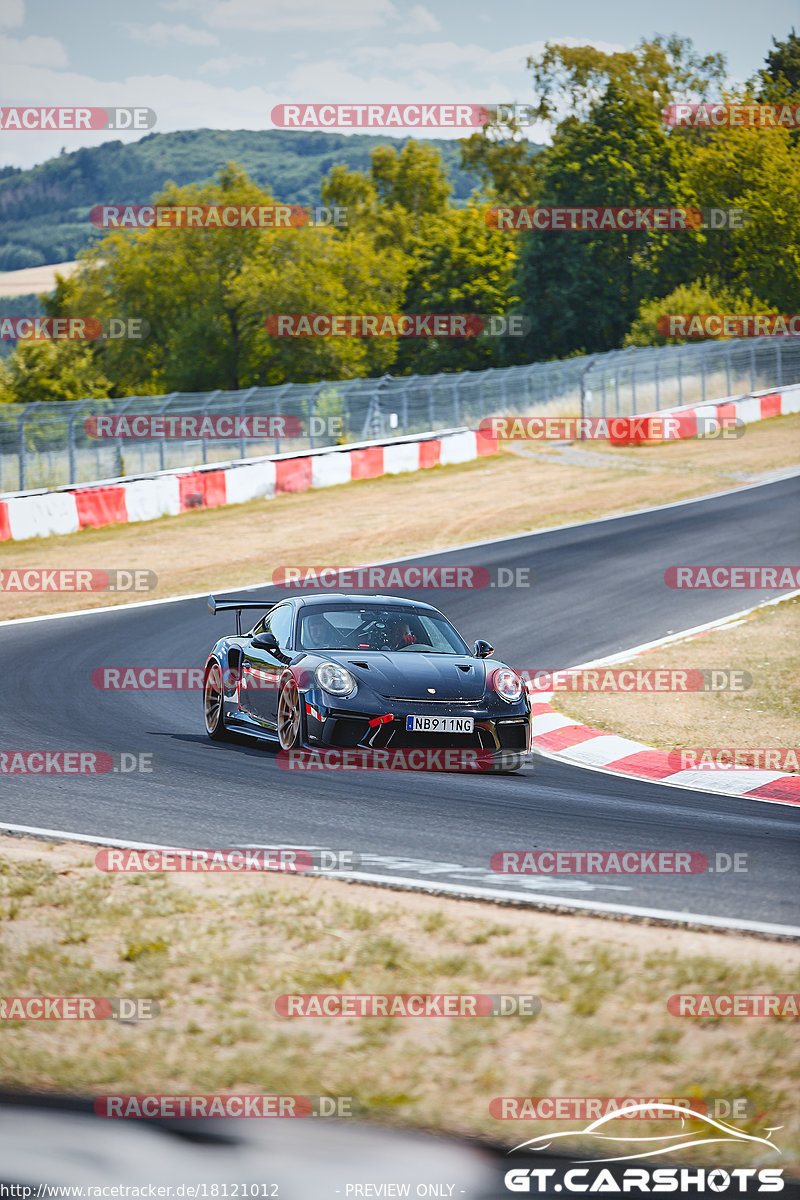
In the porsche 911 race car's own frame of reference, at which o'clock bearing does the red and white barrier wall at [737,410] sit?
The red and white barrier wall is roughly at 8 o'clock from the porsche 911 race car.

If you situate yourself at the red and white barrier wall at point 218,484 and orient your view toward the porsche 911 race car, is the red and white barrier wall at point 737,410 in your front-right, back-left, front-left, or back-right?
back-left

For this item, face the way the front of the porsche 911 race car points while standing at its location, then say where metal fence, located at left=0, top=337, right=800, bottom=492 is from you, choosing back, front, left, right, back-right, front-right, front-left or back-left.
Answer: back-left

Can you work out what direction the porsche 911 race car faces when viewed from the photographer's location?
facing the viewer and to the right of the viewer

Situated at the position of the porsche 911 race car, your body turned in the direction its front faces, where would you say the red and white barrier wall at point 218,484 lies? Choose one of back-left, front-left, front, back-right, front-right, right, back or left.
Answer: back-left
